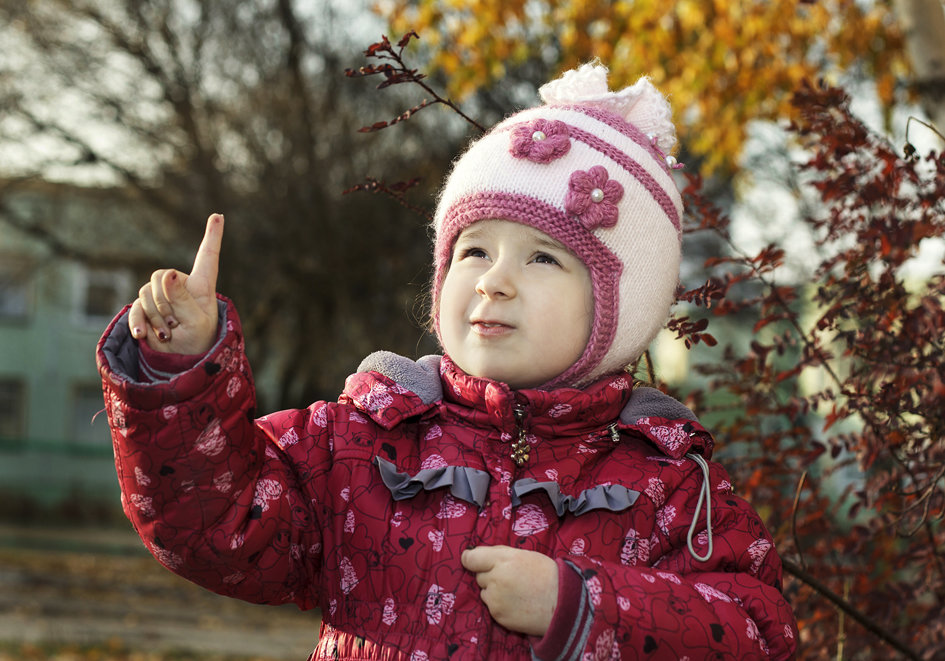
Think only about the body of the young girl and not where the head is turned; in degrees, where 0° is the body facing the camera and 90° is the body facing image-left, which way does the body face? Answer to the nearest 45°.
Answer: approximately 0°

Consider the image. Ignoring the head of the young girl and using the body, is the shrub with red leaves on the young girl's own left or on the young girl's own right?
on the young girl's own left
